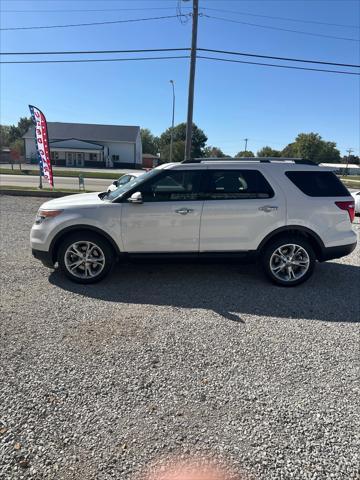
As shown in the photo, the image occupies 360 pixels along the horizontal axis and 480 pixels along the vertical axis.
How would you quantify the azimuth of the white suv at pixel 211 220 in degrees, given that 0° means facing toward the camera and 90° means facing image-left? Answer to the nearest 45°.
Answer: approximately 90°

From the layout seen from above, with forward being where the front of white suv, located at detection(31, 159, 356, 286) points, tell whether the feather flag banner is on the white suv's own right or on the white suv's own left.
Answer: on the white suv's own right
